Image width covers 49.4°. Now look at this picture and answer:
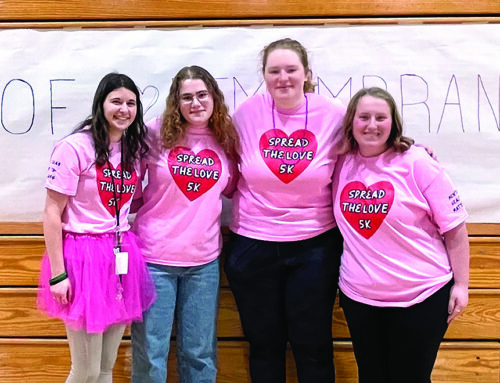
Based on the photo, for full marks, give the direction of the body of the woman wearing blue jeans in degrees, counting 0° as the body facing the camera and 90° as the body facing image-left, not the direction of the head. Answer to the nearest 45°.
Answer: approximately 0°

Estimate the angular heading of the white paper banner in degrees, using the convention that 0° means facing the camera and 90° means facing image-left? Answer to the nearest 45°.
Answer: approximately 0°

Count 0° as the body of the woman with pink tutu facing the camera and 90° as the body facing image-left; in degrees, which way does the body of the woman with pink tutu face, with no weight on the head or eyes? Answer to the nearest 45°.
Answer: approximately 315°

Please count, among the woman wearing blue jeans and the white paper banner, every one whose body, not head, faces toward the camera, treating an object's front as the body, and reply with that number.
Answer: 2
